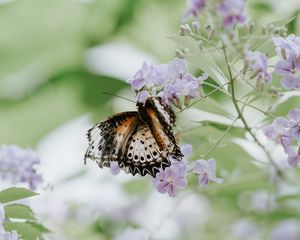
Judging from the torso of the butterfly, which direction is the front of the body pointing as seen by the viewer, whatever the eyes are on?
away from the camera
